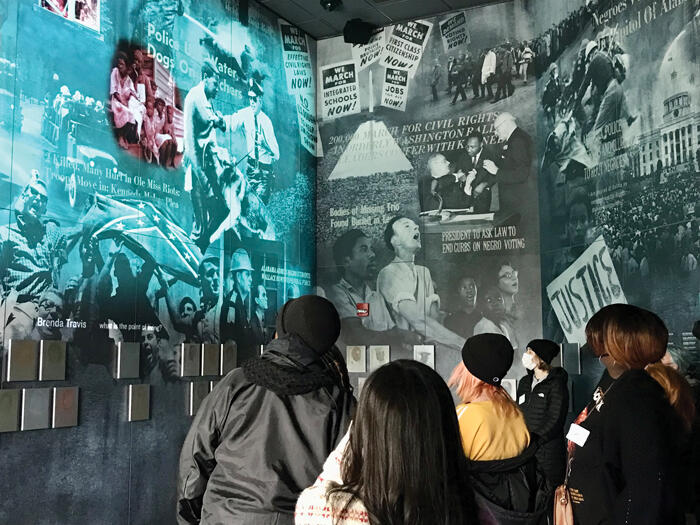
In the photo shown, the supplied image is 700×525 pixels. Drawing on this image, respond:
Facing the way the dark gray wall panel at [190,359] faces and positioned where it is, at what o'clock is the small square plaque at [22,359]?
the small square plaque at [22,359] is roughly at 3 o'clock from the dark gray wall panel at [190,359].

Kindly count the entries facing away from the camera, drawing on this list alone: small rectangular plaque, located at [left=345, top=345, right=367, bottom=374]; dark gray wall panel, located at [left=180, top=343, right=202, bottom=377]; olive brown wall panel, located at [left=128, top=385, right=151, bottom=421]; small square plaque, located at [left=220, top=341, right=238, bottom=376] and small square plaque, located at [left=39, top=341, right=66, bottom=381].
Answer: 0

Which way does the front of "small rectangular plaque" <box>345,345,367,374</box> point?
toward the camera

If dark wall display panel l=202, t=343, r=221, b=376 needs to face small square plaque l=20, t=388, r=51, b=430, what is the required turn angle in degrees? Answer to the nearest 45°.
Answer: approximately 90° to its right

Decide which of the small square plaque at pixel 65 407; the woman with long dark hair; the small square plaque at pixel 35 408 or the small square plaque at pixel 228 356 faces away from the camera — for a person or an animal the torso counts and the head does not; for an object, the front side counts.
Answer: the woman with long dark hair

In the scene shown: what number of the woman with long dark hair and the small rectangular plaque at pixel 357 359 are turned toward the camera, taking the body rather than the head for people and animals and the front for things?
1

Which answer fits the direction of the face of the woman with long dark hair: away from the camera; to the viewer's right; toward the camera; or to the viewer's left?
away from the camera

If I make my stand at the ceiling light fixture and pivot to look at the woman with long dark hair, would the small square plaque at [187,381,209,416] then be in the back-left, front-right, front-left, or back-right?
front-right

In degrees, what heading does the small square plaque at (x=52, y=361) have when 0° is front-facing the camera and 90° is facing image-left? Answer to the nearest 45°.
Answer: approximately 315°

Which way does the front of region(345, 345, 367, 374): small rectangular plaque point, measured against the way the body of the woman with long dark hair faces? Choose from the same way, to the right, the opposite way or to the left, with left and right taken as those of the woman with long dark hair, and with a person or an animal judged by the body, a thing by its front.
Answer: the opposite way

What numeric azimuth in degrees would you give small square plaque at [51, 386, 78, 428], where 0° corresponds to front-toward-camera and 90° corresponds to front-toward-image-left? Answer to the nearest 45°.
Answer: approximately 315°

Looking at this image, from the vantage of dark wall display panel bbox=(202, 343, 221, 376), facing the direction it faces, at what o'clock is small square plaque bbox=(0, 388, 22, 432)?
small square plaque bbox=(0, 388, 22, 432) is roughly at 3 o'clock from dark wall display panel bbox=(202, 343, 221, 376).

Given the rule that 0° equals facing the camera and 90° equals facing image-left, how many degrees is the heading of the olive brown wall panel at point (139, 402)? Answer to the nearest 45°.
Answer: approximately 315°

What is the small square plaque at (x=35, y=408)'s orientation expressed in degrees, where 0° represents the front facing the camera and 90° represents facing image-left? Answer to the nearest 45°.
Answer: approximately 315°

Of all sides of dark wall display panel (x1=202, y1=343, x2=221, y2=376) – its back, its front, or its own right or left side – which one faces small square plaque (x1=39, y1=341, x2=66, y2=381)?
right
